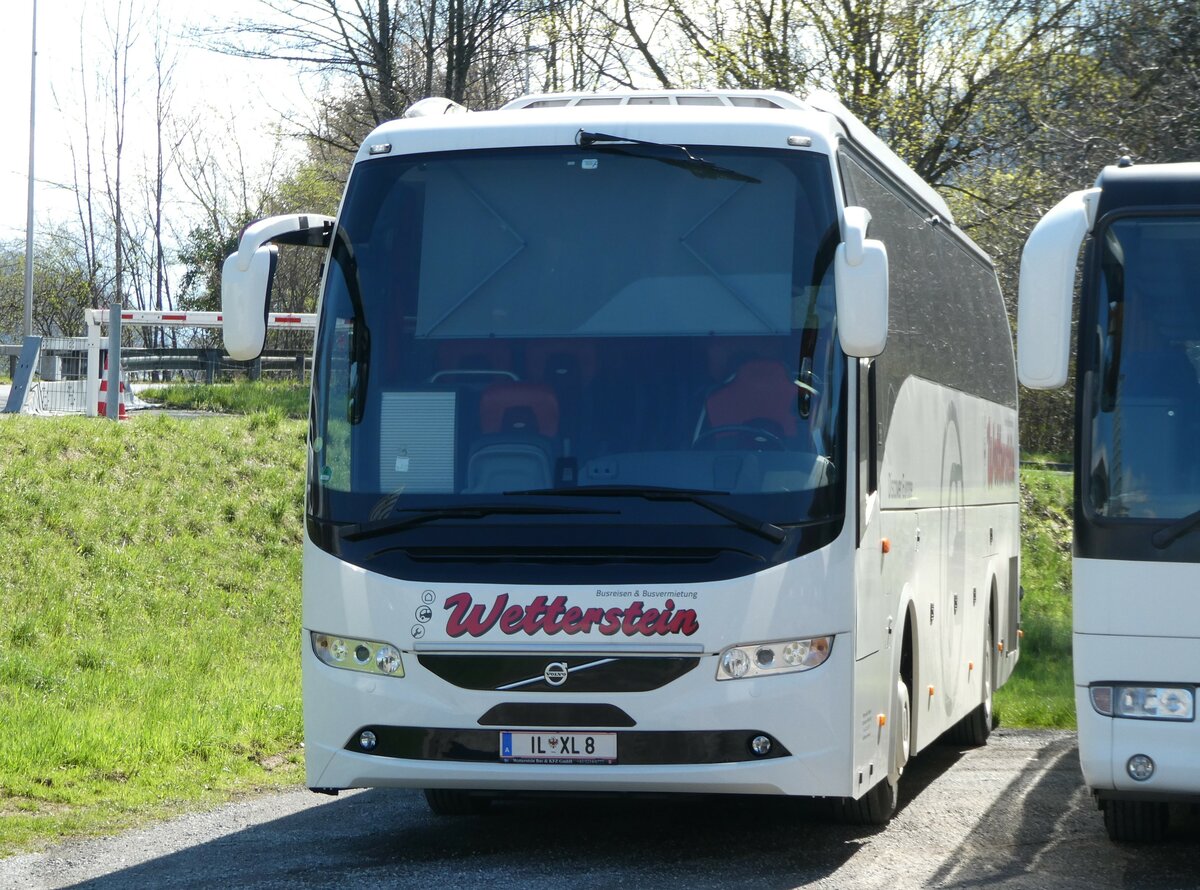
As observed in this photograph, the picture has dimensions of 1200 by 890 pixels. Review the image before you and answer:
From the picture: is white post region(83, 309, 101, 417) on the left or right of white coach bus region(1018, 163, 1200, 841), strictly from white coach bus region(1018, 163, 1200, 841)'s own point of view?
on its right

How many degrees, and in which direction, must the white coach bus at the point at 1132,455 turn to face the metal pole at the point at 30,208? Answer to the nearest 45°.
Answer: approximately 135° to its right

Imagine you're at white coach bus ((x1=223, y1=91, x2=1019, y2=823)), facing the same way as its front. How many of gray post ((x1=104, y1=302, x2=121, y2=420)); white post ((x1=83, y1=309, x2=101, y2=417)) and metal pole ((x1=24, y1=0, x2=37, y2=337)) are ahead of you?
0

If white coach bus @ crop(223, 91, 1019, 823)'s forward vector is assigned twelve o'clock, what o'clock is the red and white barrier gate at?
The red and white barrier gate is roughly at 5 o'clock from the white coach bus.

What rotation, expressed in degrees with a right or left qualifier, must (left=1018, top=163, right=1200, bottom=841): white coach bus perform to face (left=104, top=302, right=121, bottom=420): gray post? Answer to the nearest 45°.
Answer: approximately 135° to its right

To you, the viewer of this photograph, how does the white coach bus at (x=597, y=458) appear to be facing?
facing the viewer

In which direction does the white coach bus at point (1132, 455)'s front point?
toward the camera

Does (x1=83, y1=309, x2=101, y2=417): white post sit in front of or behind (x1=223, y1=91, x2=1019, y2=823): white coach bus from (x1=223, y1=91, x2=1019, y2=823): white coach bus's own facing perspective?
behind

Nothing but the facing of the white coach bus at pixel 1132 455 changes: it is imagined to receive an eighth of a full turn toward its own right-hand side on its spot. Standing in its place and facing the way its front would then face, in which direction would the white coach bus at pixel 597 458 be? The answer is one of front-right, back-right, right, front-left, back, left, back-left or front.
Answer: front-right

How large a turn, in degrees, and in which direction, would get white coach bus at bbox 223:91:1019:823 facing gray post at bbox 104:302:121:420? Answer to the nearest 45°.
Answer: approximately 135° to its right
